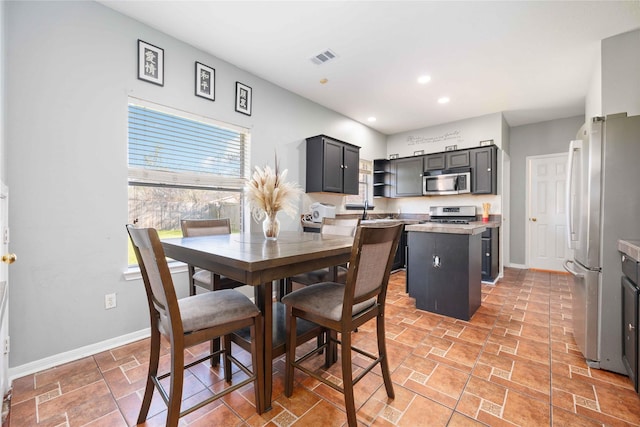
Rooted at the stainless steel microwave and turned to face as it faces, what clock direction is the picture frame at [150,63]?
The picture frame is roughly at 1 o'clock from the stainless steel microwave.

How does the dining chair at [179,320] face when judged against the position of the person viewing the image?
facing away from the viewer and to the right of the viewer

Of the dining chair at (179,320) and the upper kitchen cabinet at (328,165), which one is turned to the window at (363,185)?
the dining chair

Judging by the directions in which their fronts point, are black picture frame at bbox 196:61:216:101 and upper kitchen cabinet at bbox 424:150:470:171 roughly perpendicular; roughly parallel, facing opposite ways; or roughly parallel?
roughly perpendicular

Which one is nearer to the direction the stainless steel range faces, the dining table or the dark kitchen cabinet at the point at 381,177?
the dining table

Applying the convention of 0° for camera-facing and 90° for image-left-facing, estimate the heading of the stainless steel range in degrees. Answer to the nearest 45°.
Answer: approximately 0°

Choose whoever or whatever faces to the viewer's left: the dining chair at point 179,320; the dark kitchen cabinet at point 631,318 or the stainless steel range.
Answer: the dark kitchen cabinet

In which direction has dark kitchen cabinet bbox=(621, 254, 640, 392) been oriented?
to the viewer's left
